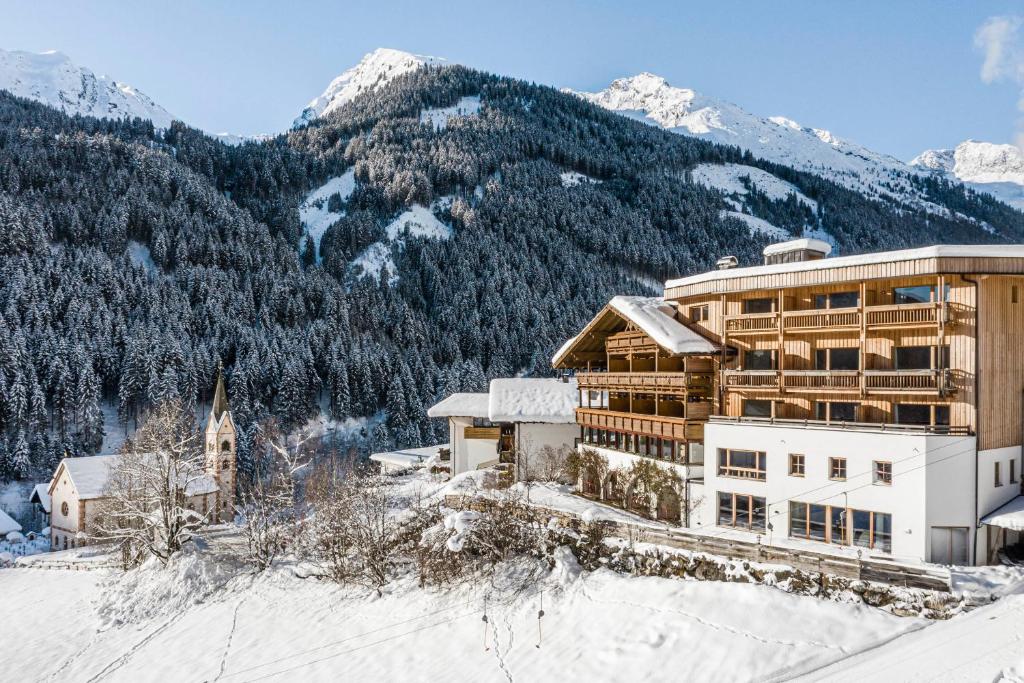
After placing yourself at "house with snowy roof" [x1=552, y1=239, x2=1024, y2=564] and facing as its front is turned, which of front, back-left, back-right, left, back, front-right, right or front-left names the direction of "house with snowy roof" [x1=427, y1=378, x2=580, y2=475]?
right

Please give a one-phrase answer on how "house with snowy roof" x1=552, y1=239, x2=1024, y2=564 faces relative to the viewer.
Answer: facing the viewer and to the left of the viewer
